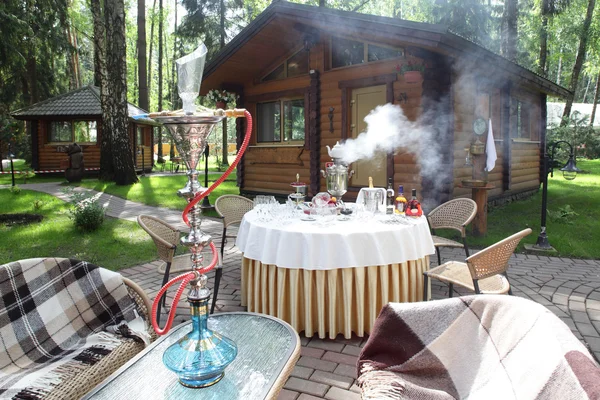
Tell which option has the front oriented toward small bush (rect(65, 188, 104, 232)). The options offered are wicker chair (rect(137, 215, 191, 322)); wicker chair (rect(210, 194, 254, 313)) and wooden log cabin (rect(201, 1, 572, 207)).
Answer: the wooden log cabin

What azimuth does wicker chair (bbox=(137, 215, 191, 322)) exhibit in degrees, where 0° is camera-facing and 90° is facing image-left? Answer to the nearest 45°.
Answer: approximately 270°

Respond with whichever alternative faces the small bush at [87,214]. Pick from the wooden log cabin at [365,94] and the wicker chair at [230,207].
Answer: the wooden log cabin

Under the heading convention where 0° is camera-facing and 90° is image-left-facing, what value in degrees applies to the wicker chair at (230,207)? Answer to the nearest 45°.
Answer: approximately 315°

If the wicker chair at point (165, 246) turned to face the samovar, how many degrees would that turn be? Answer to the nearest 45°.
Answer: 0° — it already faces it

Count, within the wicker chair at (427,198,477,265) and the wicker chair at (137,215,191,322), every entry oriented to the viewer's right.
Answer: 1
